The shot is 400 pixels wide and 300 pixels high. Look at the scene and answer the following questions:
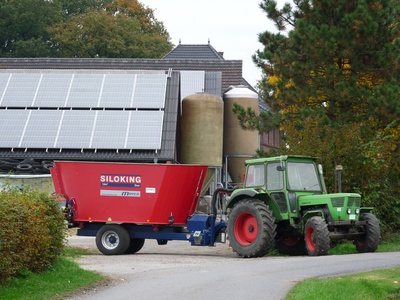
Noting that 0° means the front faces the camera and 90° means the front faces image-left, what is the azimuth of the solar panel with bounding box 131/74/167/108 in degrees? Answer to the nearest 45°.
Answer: approximately 0°

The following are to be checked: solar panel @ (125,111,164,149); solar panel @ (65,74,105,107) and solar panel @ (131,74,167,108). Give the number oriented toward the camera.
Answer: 3

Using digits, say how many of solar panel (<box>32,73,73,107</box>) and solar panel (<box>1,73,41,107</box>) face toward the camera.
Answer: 2

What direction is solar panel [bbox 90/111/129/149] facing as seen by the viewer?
toward the camera

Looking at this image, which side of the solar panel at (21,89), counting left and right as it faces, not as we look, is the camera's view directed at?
front

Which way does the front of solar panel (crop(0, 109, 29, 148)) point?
toward the camera
